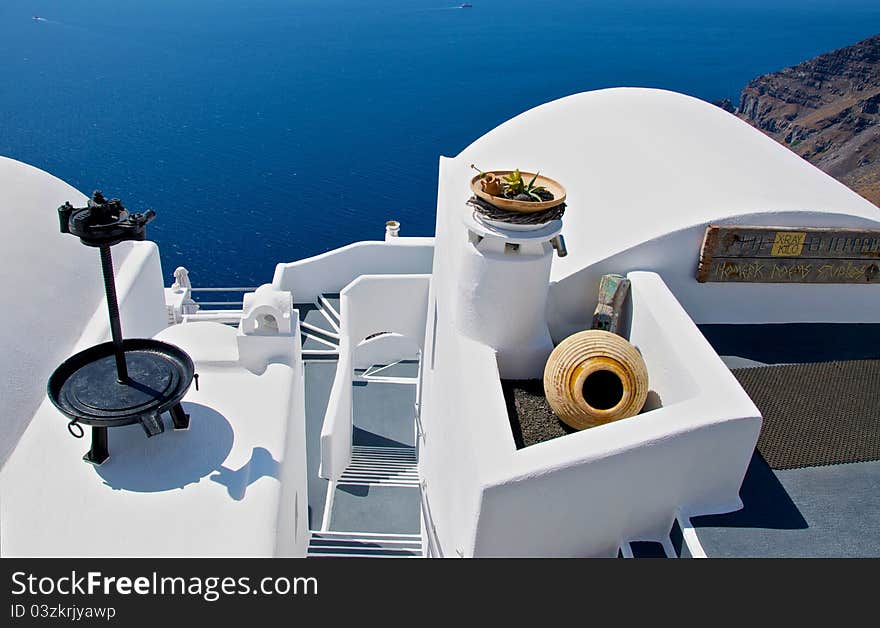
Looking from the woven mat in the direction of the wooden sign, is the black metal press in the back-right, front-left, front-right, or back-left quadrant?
back-left

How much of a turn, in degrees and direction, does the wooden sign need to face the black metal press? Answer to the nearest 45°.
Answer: approximately 45° to its right

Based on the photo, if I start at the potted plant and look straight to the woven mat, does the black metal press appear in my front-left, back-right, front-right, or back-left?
back-right

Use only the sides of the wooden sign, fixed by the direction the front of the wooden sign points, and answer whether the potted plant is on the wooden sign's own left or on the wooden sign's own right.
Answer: on the wooden sign's own right

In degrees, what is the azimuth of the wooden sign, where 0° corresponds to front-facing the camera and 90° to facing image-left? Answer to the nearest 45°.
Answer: approximately 0°

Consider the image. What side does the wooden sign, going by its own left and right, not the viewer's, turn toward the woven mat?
front
